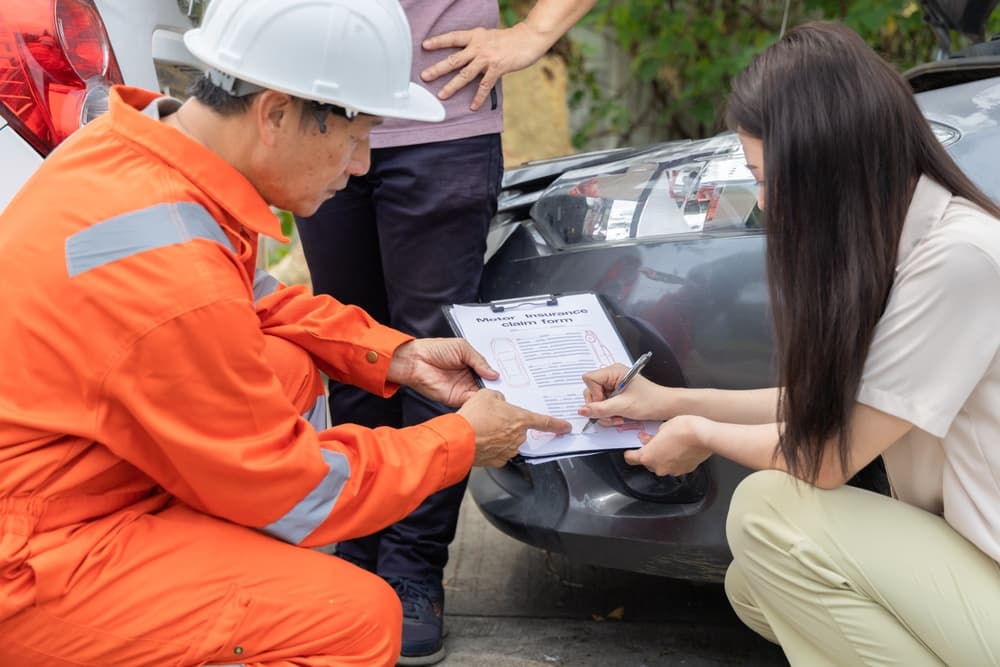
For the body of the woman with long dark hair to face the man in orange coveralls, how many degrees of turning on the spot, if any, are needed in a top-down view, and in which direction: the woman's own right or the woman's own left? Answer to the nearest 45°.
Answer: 0° — they already face them

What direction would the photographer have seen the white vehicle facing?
facing away from the viewer and to the left of the viewer

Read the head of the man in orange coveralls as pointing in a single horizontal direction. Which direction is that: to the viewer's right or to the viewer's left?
to the viewer's right

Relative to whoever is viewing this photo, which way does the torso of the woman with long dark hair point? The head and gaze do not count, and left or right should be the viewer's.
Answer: facing to the left of the viewer

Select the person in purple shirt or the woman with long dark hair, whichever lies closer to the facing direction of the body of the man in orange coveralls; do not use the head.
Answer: the woman with long dark hair

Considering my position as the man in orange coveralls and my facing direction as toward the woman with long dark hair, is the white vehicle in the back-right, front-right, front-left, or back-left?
back-left

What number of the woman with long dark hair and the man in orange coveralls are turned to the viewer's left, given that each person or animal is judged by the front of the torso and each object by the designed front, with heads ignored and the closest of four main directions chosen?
1

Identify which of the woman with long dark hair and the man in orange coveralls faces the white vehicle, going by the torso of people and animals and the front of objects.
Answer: the woman with long dark hair

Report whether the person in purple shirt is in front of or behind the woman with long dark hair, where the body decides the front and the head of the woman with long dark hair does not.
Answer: in front

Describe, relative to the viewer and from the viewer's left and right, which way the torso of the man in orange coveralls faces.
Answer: facing to the right of the viewer

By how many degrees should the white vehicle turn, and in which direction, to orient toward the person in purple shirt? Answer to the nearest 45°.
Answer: approximately 135° to its right

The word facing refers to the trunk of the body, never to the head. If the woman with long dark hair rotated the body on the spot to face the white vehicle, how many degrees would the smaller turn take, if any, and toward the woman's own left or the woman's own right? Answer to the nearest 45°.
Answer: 0° — they already face it
